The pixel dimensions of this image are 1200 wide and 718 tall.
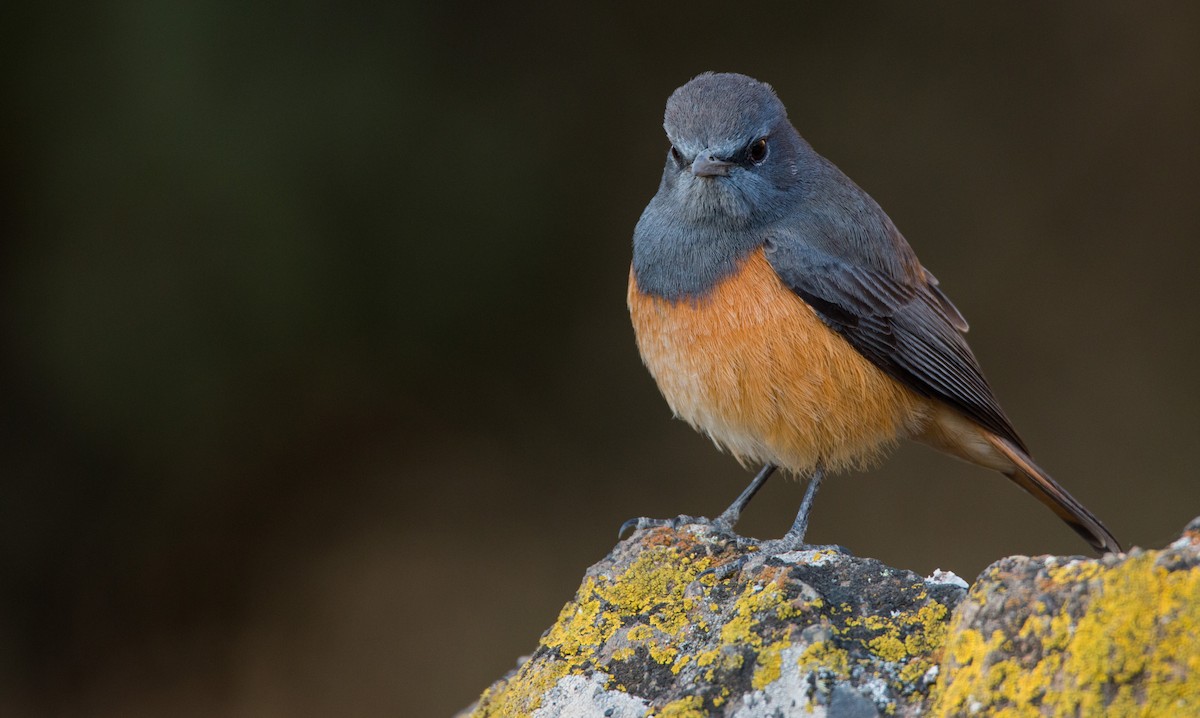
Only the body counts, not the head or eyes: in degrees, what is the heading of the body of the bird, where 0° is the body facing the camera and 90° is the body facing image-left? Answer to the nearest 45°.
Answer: approximately 45°
